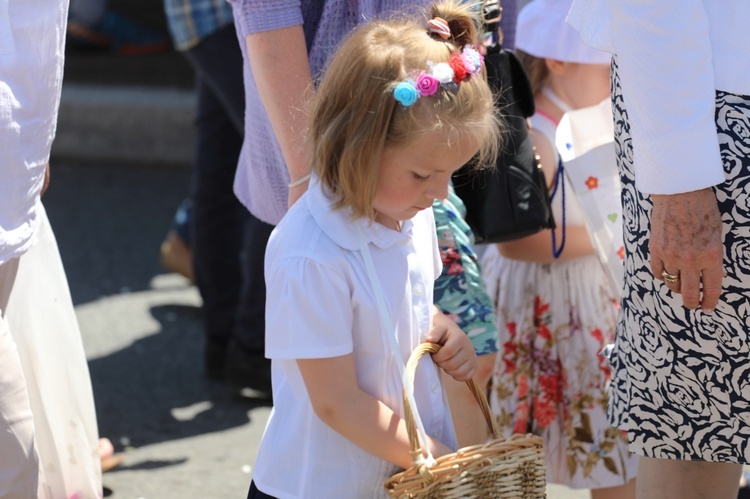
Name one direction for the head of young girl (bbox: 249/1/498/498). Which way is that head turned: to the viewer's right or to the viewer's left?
to the viewer's right

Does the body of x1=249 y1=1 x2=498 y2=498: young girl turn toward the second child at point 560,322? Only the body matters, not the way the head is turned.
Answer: no

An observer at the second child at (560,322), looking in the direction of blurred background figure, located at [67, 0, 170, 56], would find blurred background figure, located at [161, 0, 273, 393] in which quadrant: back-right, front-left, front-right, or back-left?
front-left

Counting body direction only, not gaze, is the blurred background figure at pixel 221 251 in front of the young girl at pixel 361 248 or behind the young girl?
behind
